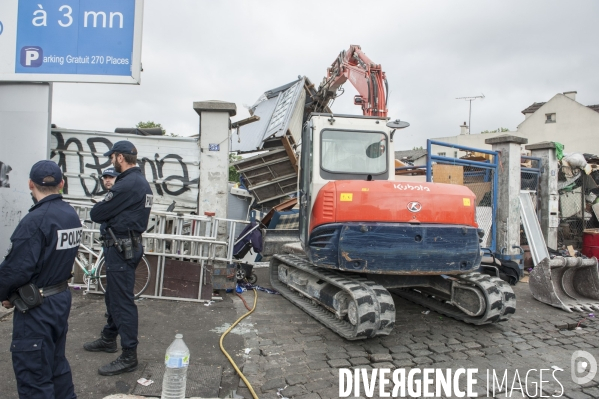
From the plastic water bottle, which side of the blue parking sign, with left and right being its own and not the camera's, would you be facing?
front

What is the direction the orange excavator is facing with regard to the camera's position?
facing away from the viewer and to the left of the viewer

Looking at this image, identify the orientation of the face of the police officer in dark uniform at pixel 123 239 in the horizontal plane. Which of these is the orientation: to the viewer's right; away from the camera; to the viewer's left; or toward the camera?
to the viewer's left

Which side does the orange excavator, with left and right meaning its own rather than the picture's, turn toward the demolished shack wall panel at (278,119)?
front

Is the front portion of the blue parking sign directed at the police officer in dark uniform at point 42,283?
yes

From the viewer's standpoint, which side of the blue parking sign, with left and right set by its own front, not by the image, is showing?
front
